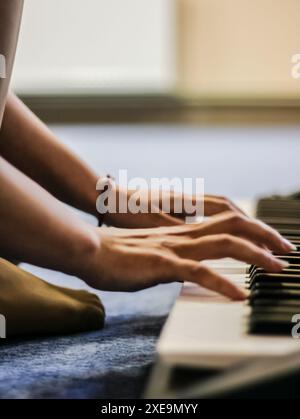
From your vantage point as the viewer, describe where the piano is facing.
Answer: facing to the left of the viewer
